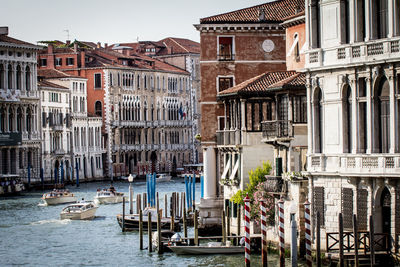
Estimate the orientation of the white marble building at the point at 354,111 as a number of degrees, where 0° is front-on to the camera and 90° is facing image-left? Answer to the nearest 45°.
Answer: approximately 45°

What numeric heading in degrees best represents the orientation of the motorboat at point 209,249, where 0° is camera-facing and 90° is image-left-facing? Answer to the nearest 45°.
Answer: approximately 90°

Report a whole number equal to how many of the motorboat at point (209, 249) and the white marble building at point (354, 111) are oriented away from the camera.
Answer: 0
